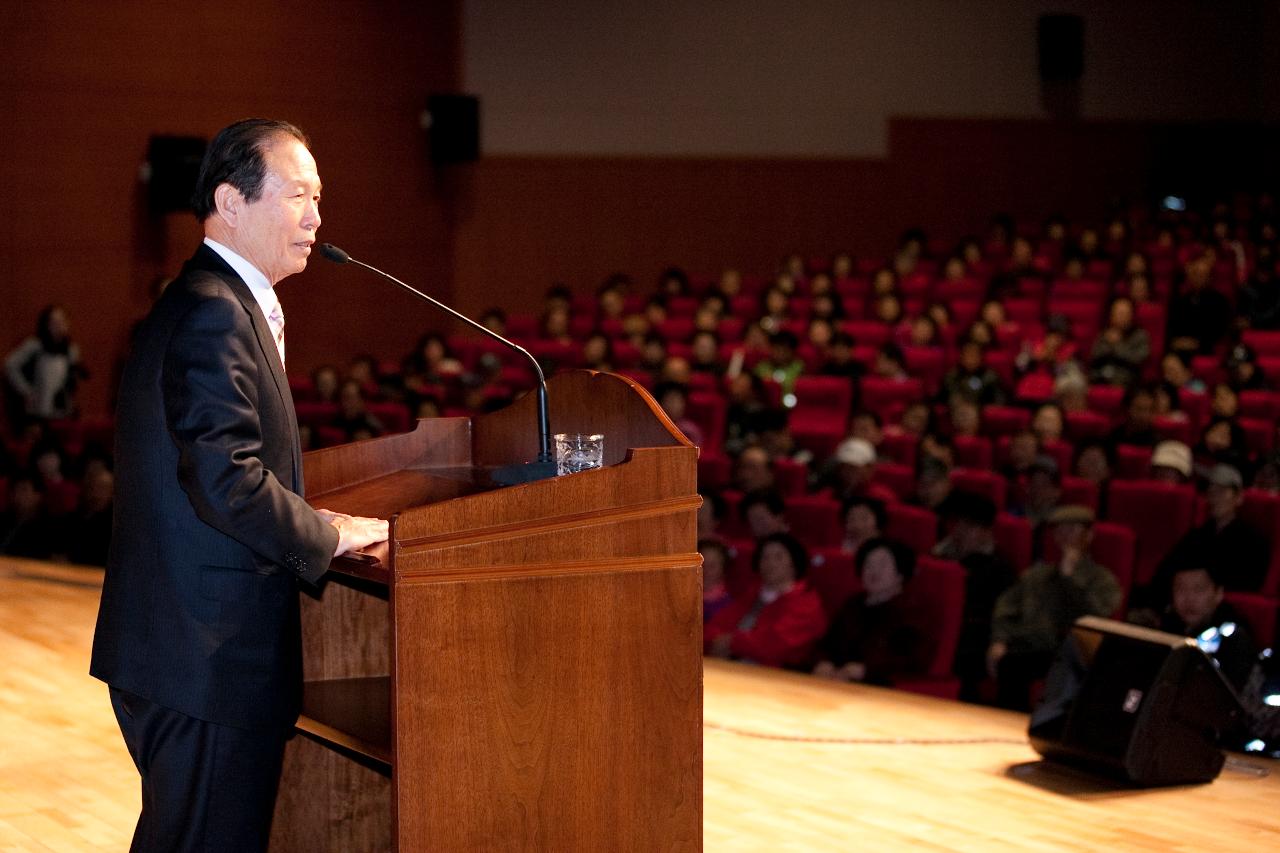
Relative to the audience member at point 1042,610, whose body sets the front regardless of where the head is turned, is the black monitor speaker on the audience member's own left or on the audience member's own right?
on the audience member's own left

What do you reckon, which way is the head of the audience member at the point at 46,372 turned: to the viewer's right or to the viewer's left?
to the viewer's right

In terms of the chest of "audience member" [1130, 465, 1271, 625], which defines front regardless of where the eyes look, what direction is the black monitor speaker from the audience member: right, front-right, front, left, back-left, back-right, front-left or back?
front-left

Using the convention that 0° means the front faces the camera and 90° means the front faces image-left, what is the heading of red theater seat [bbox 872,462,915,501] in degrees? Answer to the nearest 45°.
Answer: approximately 45°

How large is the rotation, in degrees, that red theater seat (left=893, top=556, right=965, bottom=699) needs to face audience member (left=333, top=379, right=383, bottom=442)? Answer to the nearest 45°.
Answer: approximately 90° to its right

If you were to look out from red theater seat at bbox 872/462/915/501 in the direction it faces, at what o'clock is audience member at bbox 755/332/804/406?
The audience member is roughly at 4 o'clock from the red theater seat.

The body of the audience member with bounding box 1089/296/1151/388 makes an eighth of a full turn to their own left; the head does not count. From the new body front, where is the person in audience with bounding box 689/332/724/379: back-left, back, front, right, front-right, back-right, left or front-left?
right

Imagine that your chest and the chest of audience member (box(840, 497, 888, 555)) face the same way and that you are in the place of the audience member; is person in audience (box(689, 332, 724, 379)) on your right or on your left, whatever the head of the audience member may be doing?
on your right

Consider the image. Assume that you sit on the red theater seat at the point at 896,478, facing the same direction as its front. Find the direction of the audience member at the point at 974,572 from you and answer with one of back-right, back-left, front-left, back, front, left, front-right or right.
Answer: front-left

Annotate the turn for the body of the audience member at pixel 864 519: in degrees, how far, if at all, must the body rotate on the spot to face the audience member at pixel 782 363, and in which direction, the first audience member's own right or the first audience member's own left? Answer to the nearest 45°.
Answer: approximately 135° to the first audience member's own right

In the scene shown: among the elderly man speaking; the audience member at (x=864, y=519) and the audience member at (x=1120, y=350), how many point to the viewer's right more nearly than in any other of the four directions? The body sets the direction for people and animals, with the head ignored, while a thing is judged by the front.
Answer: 1

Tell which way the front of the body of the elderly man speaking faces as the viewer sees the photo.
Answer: to the viewer's right

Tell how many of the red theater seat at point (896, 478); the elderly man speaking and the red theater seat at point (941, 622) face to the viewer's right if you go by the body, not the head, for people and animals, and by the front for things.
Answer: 1

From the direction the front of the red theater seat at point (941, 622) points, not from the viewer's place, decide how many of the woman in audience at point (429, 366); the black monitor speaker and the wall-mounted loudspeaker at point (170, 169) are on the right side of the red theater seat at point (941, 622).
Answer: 2

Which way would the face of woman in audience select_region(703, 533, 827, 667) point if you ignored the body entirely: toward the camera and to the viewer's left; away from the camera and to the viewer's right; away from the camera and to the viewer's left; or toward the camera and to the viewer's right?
toward the camera and to the viewer's left

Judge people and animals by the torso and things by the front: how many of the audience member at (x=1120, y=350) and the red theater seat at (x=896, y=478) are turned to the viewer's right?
0

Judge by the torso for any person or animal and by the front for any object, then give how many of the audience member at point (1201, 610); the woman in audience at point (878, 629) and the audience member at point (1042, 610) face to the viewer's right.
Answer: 0
